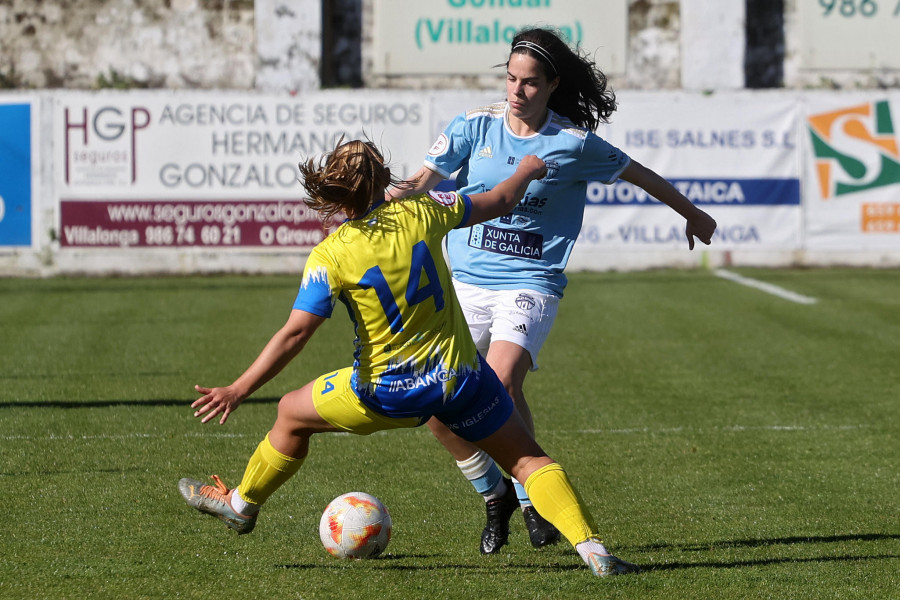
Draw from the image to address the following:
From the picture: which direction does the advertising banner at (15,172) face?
toward the camera

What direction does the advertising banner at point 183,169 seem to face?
toward the camera

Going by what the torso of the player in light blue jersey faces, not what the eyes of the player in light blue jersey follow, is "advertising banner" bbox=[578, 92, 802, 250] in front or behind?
behind

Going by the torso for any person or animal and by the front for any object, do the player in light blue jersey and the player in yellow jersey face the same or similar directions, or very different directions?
very different directions

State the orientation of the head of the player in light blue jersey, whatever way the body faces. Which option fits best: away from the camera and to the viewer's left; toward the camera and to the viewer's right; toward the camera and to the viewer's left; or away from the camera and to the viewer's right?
toward the camera and to the viewer's left

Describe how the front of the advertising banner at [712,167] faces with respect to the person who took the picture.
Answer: facing the viewer

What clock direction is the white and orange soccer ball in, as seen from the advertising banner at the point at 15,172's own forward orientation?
The white and orange soccer ball is roughly at 12 o'clock from the advertising banner.

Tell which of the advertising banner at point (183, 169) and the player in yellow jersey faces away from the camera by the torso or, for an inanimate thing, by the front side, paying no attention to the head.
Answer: the player in yellow jersey

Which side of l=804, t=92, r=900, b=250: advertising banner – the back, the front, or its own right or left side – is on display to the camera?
front

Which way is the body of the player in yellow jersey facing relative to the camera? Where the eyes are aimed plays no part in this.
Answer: away from the camera

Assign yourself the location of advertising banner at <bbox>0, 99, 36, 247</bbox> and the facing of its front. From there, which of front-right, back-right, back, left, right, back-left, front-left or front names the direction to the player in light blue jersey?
front

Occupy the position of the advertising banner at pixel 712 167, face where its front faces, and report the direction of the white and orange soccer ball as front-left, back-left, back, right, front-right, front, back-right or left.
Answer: front

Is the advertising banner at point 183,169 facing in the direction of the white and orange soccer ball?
yes

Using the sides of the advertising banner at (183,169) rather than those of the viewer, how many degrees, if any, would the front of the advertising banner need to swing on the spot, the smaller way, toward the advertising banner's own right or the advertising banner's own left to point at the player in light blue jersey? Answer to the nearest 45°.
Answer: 0° — it already faces them
